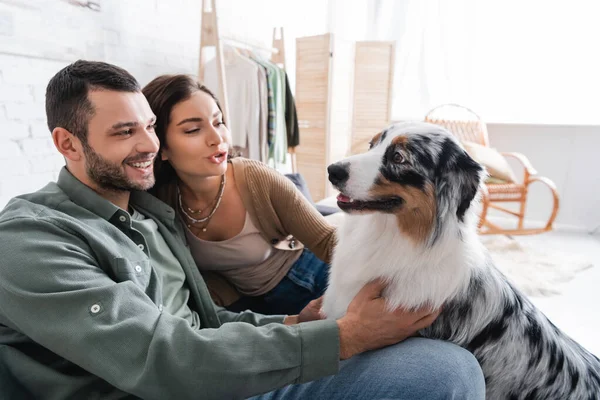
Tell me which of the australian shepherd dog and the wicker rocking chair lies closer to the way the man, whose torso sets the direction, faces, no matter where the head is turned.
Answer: the australian shepherd dog

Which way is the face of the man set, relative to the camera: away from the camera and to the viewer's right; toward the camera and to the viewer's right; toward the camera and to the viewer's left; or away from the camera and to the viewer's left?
toward the camera and to the viewer's right

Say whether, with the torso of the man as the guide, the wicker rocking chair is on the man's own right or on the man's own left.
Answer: on the man's own left

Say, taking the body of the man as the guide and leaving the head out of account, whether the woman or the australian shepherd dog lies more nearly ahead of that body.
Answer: the australian shepherd dog

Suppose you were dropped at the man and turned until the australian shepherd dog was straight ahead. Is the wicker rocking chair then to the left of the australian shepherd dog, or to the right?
left

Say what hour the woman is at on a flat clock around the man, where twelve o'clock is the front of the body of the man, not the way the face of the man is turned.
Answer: The woman is roughly at 8 o'clock from the man.
